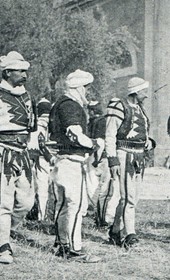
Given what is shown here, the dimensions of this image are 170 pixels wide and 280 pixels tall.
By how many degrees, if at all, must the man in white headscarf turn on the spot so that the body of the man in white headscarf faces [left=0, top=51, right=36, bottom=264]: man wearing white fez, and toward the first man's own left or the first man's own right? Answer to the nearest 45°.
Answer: approximately 90° to the first man's own right

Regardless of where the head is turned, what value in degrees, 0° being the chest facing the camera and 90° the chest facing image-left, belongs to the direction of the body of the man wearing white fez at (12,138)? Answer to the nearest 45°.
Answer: approximately 315°

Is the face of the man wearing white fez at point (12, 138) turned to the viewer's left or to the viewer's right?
to the viewer's right

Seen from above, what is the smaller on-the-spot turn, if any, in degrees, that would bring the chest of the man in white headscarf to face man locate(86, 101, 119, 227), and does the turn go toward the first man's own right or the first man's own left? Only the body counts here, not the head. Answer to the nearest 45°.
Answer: approximately 135° to the first man's own left
